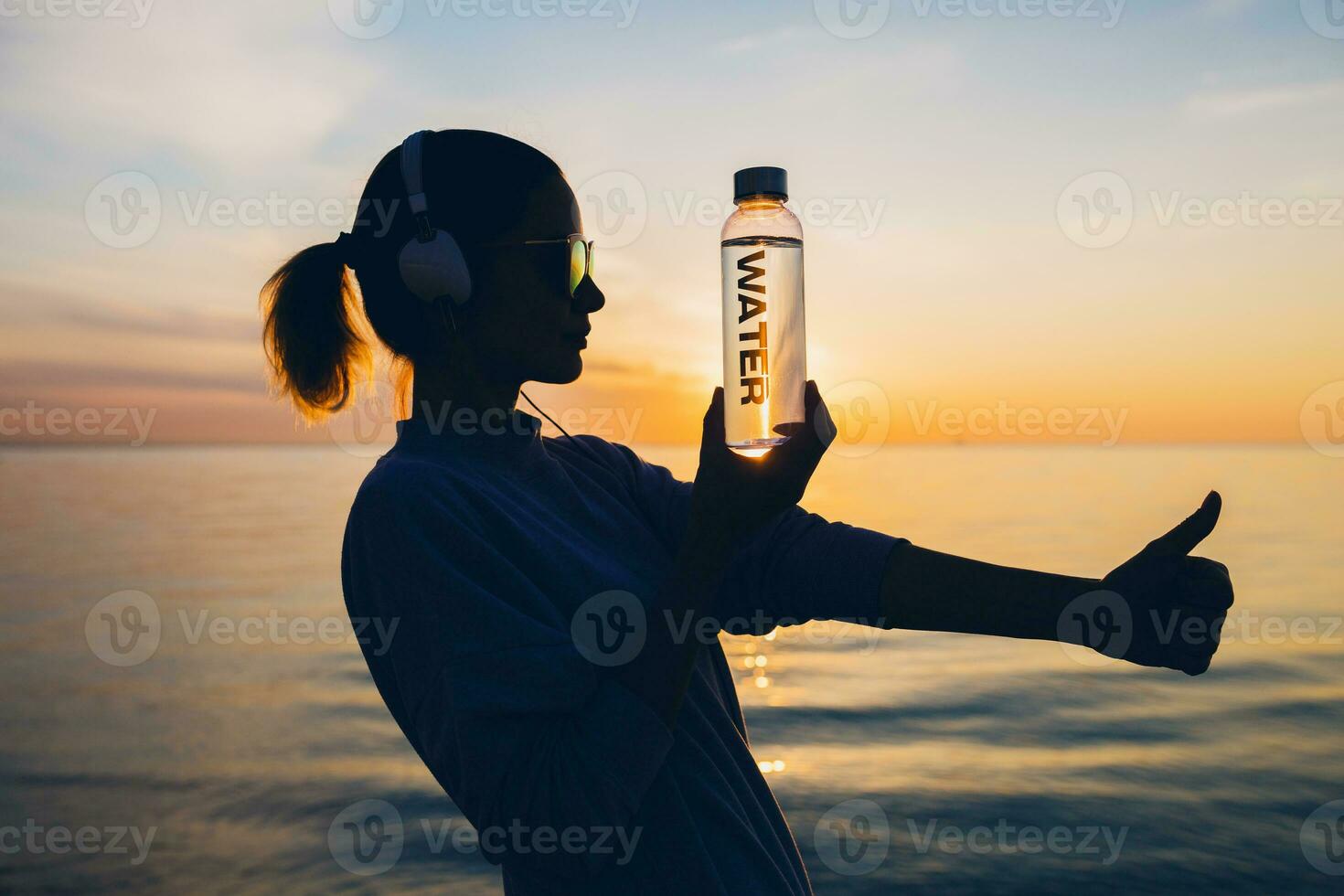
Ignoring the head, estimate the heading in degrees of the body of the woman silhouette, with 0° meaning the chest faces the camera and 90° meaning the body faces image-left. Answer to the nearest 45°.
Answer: approximately 270°
